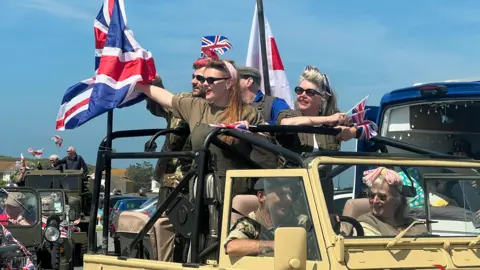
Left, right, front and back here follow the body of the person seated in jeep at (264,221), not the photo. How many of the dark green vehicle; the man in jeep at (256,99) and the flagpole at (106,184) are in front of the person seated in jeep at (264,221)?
0

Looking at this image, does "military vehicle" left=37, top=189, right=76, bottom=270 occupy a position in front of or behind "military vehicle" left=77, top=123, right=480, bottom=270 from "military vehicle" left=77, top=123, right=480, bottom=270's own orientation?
behind

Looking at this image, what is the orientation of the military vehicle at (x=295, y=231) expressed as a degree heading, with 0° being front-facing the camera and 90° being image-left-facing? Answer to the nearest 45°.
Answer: approximately 315°

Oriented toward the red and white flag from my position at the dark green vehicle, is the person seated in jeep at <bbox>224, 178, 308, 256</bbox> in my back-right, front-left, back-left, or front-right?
front-right

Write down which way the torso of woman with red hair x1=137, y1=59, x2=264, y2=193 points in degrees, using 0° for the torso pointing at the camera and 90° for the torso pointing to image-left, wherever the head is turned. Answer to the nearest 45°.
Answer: approximately 45°

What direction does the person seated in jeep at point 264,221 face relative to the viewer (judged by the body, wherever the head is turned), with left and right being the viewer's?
facing the viewer and to the right of the viewer

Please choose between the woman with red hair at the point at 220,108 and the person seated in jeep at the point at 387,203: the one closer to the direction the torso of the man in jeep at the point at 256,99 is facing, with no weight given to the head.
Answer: the woman with red hair

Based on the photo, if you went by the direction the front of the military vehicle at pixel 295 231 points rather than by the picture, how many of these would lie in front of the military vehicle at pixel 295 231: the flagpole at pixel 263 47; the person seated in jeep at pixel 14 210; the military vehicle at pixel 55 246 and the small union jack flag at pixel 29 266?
0

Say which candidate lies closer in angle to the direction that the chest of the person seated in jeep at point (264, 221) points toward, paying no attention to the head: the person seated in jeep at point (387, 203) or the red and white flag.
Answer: the person seated in jeep

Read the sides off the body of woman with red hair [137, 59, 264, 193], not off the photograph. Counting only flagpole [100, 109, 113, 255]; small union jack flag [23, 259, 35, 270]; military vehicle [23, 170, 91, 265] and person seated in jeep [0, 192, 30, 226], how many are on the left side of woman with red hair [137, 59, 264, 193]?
0
